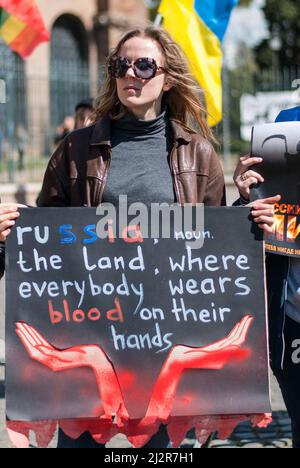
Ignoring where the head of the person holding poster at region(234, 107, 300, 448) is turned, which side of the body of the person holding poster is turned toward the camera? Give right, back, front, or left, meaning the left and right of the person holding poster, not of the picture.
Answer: front

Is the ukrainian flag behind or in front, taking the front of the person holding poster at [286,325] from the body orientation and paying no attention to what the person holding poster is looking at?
behind

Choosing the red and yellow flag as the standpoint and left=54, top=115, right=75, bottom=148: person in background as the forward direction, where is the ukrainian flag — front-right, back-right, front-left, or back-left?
back-right

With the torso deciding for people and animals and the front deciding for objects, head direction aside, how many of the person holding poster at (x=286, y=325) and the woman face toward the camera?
2

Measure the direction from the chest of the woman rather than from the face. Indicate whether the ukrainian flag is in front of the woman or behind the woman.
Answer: behind

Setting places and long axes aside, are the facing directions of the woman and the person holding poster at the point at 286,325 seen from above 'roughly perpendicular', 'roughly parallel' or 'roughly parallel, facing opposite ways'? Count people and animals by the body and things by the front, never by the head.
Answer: roughly parallel

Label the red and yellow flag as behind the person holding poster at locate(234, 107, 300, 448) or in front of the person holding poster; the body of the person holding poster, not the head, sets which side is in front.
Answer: behind

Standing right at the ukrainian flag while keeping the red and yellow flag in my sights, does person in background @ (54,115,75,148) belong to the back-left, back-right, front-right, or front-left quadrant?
front-right

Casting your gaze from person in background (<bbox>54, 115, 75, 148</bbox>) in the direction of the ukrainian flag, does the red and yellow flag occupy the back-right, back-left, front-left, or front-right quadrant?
front-right

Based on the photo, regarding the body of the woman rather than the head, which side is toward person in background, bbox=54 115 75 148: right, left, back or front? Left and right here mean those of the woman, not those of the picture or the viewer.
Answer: back
